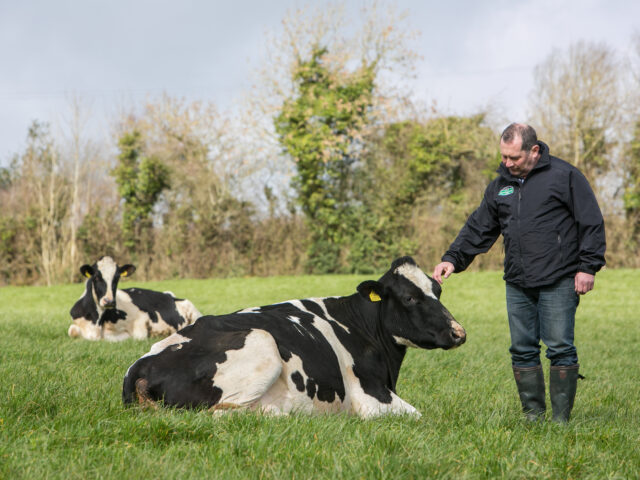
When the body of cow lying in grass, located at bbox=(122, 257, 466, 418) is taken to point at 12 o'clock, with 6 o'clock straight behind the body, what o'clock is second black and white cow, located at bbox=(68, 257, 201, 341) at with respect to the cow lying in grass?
The second black and white cow is roughly at 8 o'clock from the cow lying in grass.

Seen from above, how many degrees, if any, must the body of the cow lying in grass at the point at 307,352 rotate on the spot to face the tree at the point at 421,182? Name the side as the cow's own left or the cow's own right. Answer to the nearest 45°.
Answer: approximately 90° to the cow's own left

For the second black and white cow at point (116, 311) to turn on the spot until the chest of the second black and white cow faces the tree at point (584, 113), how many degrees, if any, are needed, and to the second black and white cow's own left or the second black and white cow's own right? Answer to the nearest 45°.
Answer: approximately 180°

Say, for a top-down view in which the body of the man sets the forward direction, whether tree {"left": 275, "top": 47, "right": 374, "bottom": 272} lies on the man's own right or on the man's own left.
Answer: on the man's own right

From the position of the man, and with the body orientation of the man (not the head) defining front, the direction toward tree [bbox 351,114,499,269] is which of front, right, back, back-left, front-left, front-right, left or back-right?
back-right

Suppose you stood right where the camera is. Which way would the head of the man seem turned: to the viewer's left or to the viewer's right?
to the viewer's left

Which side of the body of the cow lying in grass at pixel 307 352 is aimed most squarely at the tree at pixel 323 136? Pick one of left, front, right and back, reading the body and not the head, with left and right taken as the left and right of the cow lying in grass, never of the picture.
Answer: left

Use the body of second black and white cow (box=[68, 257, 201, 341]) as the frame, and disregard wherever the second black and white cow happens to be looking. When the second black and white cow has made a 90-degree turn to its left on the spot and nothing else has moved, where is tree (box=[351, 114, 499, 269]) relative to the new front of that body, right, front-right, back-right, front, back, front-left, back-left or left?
left

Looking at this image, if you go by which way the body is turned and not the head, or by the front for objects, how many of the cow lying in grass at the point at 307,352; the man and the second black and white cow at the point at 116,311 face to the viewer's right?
1

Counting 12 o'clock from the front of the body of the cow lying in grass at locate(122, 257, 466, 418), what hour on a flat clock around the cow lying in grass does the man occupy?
The man is roughly at 12 o'clock from the cow lying in grass.

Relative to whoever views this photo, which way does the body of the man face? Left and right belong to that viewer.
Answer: facing the viewer and to the left of the viewer

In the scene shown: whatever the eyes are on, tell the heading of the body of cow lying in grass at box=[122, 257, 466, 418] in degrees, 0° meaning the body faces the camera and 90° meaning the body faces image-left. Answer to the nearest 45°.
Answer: approximately 270°

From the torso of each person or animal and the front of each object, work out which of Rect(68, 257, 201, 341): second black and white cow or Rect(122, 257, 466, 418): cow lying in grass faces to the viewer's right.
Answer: the cow lying in grass
